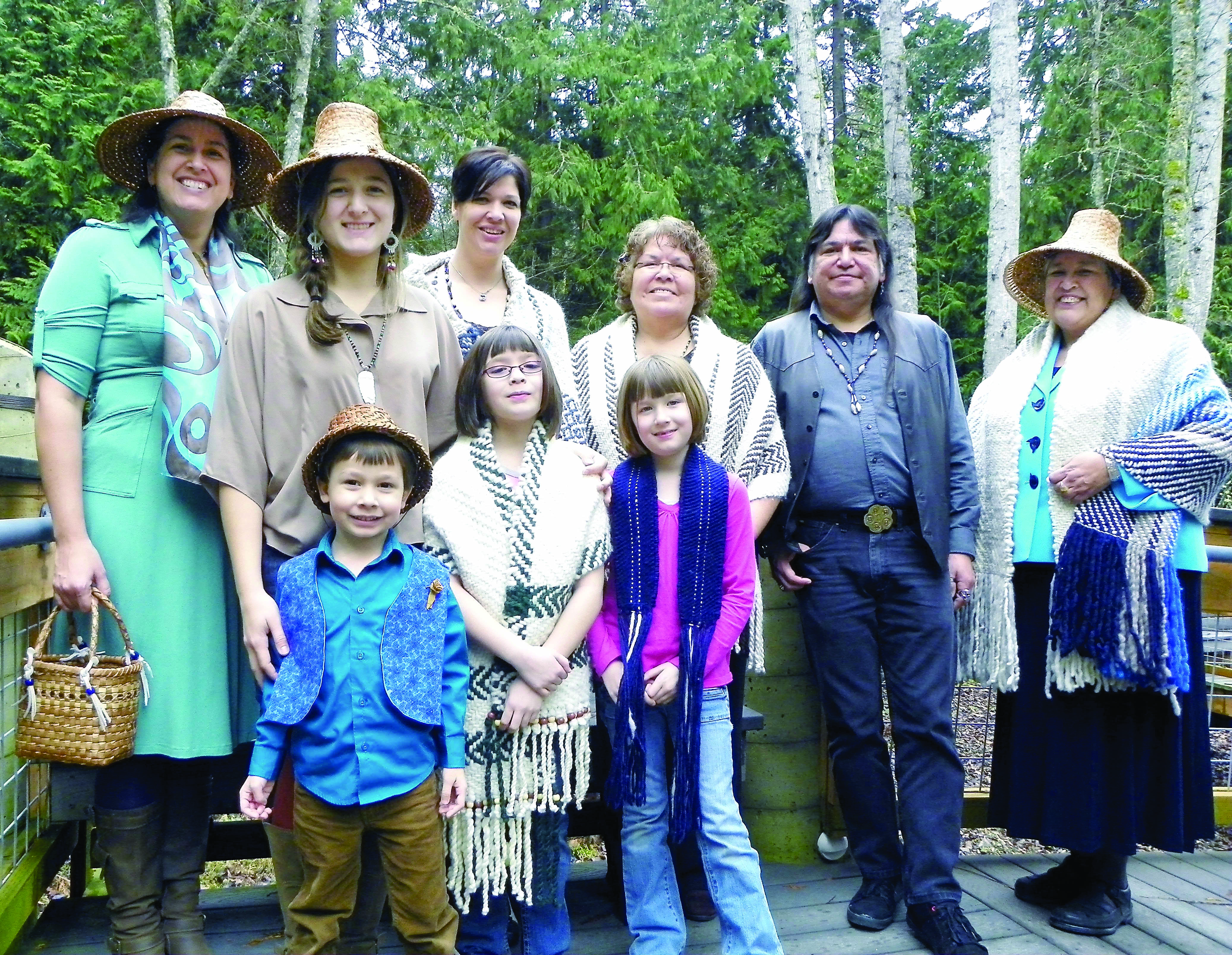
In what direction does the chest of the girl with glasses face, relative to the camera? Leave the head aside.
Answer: toward the camera

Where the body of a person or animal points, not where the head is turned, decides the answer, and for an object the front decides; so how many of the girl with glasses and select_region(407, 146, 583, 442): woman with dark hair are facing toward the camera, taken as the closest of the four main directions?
2

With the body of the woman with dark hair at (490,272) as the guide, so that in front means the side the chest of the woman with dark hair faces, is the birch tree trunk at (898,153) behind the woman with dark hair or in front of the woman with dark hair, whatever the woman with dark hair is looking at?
behind

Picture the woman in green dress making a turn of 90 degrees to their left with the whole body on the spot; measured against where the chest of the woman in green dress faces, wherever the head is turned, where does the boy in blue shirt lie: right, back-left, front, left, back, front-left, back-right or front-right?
right

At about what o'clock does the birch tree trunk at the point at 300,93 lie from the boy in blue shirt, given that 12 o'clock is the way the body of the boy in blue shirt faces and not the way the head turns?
The birch tree trunk is roughly at 6 o'clock from the boy in blue shirt.

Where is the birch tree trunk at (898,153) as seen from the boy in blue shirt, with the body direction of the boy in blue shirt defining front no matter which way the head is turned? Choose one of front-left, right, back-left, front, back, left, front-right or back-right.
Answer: back-left

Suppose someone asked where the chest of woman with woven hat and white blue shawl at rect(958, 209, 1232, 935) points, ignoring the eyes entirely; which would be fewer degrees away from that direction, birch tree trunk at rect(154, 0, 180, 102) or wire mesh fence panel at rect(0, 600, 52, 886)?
the wire mesh fence panel

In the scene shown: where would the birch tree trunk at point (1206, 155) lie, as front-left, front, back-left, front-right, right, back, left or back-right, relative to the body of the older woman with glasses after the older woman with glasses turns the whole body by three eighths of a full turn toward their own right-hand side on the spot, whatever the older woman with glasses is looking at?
right

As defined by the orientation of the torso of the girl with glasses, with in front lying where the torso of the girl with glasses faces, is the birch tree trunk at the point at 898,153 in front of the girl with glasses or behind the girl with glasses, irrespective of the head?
behind

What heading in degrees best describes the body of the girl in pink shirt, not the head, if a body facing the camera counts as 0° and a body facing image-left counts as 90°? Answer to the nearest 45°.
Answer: approximately 0°

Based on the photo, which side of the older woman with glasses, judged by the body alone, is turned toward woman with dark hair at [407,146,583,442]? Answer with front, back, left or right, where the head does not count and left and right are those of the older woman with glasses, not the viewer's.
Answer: right

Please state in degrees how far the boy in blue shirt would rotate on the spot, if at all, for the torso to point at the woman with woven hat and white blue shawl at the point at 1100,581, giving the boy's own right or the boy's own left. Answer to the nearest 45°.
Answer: approximately 90° to the boy's own left

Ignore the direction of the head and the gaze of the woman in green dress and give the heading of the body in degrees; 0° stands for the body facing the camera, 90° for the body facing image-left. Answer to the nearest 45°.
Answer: approximately 315°

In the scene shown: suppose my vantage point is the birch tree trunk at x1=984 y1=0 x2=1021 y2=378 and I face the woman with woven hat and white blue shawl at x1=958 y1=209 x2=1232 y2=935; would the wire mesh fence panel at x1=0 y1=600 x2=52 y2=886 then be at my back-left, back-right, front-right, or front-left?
front-right

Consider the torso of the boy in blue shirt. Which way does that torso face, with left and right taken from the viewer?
facing the viewer
